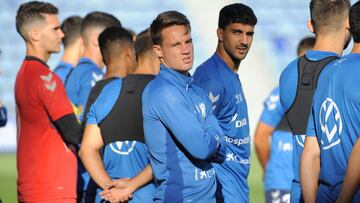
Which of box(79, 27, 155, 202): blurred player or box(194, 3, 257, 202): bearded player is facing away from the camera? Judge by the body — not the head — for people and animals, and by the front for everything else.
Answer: box(79, 27, 155, 202): blurred player

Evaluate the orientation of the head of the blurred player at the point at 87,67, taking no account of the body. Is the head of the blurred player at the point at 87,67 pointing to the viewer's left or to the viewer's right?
to the viewer's right

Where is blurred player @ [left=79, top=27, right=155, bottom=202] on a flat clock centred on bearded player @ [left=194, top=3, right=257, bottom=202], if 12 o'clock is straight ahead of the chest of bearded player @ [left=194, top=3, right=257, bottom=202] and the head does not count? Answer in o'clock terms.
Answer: blurred player @ [left=79, top=27, right=155, bottom=202] is roughly at 4 o'clock from bearded player @ [left=194, top=3, right=257, bottom=202].

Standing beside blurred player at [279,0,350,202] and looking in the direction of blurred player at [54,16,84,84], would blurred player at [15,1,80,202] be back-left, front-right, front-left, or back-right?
front-left

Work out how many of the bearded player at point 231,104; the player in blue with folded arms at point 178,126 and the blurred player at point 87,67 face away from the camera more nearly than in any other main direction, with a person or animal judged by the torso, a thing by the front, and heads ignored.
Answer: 0

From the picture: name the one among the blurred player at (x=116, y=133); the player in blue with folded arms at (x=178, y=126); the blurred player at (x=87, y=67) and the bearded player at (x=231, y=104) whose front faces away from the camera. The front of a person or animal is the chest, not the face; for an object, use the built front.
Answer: the blurred player at (x=116, y=133)

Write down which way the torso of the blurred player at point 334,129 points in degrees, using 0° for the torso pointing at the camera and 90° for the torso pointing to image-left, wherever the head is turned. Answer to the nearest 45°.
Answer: approximately 225°

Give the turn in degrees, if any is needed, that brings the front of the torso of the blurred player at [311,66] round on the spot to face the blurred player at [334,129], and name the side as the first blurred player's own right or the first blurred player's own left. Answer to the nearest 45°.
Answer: approximately 135° to the first blurred player's own right

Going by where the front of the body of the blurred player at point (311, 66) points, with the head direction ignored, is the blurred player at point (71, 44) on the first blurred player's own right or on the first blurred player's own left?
on the first blurred player's own left

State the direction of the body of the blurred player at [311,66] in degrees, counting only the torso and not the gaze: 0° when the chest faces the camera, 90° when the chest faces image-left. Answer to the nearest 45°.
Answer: approximately 225°
